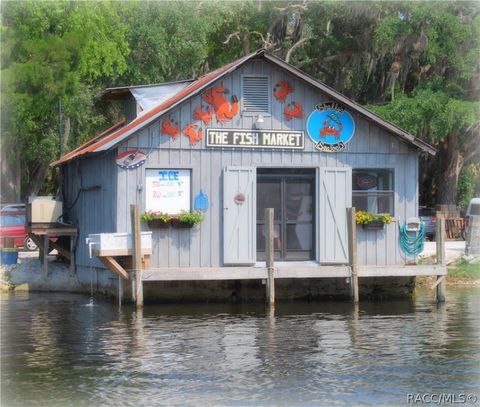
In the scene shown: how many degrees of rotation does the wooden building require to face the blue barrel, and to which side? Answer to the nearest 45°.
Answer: approximately 135° to its right

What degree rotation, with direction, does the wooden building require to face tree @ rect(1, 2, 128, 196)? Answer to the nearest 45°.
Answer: approximately 135° to its right

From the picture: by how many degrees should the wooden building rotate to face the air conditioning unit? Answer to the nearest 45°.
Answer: approximately 135° to its right

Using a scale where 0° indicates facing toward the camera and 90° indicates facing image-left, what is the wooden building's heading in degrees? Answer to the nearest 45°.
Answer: approximately 0°
